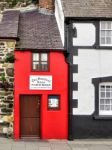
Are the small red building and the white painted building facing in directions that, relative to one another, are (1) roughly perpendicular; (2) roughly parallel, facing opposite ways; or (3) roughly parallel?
roughly parallel

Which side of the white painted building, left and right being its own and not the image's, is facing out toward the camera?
front

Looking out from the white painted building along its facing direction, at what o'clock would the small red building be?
The small red building is roughly at 3 o'clock from the white painted building.

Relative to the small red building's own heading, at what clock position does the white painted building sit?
The white painted building is roughly at 9 o'clock from the small red building.

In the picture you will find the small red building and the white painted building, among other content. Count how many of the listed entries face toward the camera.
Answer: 2

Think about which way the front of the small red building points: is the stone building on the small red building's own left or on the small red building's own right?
on the small red building's own right

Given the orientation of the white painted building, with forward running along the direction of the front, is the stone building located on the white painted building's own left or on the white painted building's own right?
on the white painted building's own right

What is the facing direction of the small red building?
toward the camera
